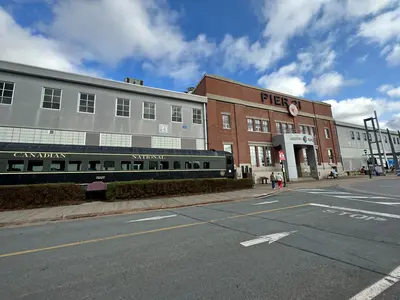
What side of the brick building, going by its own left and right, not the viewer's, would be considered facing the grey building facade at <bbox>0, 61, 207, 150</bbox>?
right

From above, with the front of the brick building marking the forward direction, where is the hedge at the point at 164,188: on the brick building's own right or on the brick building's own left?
on the brick building's own right

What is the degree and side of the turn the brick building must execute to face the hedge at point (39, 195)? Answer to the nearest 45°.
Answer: approximately 90° to its right

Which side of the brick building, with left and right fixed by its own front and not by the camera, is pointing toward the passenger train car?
right

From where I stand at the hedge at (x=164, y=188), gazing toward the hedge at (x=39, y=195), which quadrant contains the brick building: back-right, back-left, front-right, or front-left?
back-right

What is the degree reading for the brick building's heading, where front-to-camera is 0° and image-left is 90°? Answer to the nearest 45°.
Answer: approximately 315°
